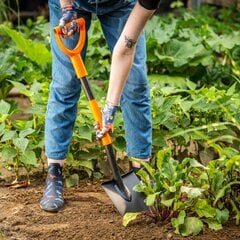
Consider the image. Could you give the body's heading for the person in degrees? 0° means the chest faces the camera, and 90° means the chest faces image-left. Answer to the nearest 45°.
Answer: approximately 0°

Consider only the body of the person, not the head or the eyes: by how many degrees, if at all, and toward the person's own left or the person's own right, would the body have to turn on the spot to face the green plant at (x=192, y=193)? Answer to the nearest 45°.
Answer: approximately 45° to the person's own left
